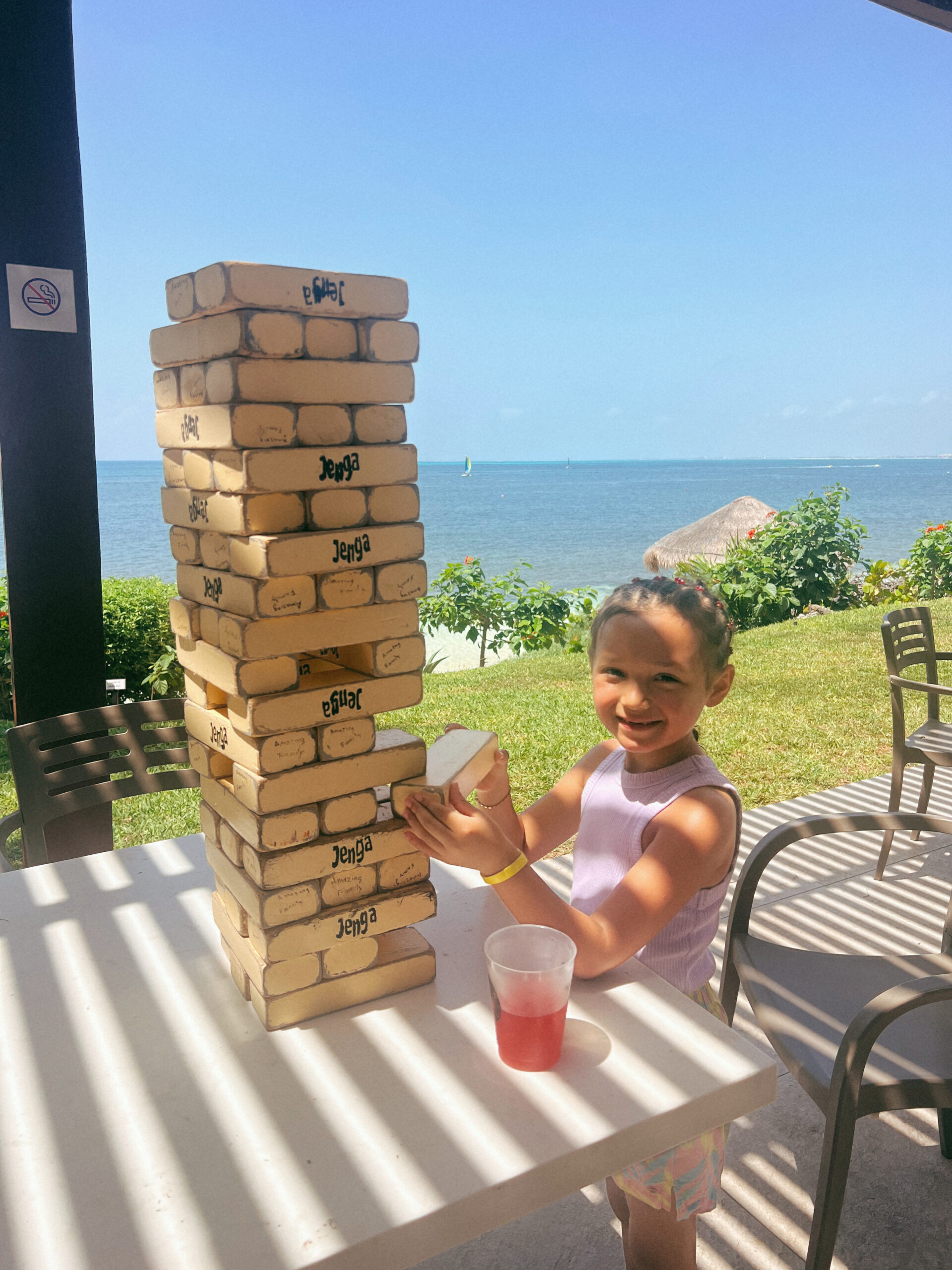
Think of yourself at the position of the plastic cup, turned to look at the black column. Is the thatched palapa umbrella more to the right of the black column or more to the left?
right

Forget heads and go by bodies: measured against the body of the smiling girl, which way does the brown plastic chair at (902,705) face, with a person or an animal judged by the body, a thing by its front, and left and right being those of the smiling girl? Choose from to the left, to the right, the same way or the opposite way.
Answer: to the left

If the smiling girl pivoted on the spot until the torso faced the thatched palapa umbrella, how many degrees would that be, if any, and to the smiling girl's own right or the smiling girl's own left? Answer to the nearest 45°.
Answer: approximately 135° to the smiling girl's own right

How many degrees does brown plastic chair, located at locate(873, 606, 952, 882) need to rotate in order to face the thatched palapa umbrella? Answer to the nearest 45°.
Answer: approximately 135° to its left

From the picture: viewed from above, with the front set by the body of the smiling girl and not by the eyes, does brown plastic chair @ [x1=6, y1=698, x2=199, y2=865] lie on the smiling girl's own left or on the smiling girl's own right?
on the smiling girl's own right

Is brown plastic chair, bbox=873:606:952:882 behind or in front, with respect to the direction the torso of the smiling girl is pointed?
behind

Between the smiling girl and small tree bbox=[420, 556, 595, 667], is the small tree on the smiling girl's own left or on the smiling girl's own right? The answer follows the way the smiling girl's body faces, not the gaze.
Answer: on the smiling girl's own right

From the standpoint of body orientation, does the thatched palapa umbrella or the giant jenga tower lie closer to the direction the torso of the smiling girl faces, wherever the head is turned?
the giant jenga tower

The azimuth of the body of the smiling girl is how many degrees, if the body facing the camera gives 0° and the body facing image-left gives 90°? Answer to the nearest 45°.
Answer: approximately 45°
